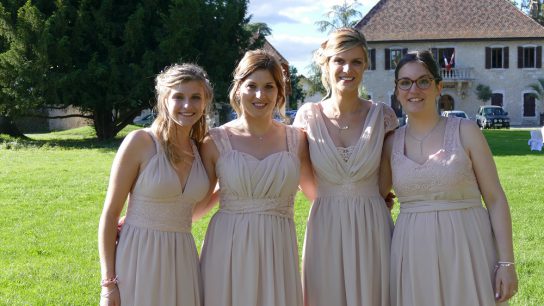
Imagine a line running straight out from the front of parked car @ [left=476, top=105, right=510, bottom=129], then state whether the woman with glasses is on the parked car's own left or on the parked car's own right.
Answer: on the parked car's own right

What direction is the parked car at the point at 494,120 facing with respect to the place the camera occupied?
facing the viewer and to the right of the viewer

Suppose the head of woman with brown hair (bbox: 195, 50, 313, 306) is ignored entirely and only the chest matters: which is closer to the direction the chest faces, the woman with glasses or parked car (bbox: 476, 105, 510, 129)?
the woman with glasses

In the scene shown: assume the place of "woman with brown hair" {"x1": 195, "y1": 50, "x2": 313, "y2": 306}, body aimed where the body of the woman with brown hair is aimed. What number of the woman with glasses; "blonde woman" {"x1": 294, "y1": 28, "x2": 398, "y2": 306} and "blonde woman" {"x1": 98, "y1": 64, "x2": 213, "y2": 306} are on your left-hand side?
2

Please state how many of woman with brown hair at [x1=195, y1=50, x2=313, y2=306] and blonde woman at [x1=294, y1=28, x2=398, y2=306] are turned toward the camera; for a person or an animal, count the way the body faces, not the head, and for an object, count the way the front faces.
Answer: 2

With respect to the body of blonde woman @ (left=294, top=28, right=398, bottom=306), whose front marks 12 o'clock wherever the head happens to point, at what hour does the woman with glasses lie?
The woman with glasses is roughly at 10 o'clock from the blonde woman.

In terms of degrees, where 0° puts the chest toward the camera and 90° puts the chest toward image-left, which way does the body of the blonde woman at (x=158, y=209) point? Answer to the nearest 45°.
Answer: approximately 315°

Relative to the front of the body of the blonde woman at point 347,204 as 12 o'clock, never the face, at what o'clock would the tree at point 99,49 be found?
The tree is roughly at 5 o'clock from the blonde woman.

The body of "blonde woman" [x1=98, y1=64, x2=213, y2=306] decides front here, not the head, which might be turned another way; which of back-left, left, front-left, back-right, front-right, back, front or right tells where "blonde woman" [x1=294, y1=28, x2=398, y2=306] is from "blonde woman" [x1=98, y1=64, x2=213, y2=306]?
front-left

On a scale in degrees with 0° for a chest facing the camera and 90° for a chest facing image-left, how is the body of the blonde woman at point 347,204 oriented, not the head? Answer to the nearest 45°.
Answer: approximately 0°

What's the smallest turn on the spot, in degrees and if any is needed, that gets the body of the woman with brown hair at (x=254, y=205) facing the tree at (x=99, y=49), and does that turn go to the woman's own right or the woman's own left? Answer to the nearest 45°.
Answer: approximately 180°
